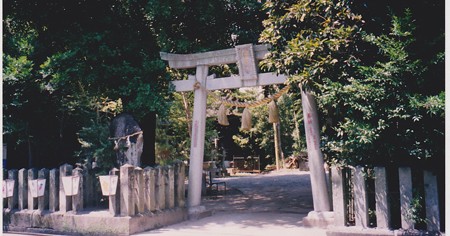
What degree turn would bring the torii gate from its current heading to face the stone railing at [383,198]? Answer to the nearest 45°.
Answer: approximately 45° to its left

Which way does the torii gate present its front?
toward the camera

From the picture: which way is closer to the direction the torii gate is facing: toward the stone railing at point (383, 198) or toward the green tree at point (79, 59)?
the stone railing
